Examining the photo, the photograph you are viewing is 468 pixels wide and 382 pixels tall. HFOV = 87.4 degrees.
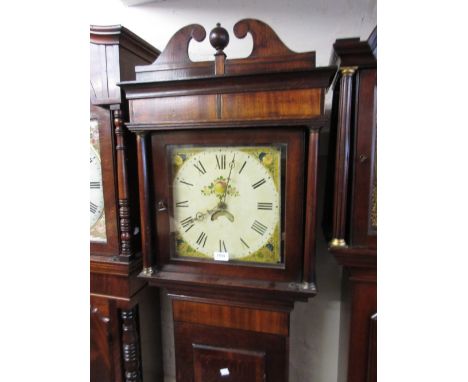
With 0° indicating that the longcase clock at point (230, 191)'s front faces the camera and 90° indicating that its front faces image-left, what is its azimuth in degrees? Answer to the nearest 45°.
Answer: approximately 0°

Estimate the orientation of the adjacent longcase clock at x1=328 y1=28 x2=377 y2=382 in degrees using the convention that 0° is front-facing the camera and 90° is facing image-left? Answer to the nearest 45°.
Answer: approximately 0°

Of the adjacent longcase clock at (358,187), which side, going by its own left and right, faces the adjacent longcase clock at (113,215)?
right

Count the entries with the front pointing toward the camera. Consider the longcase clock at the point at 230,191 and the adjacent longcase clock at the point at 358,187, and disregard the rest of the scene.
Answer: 2
